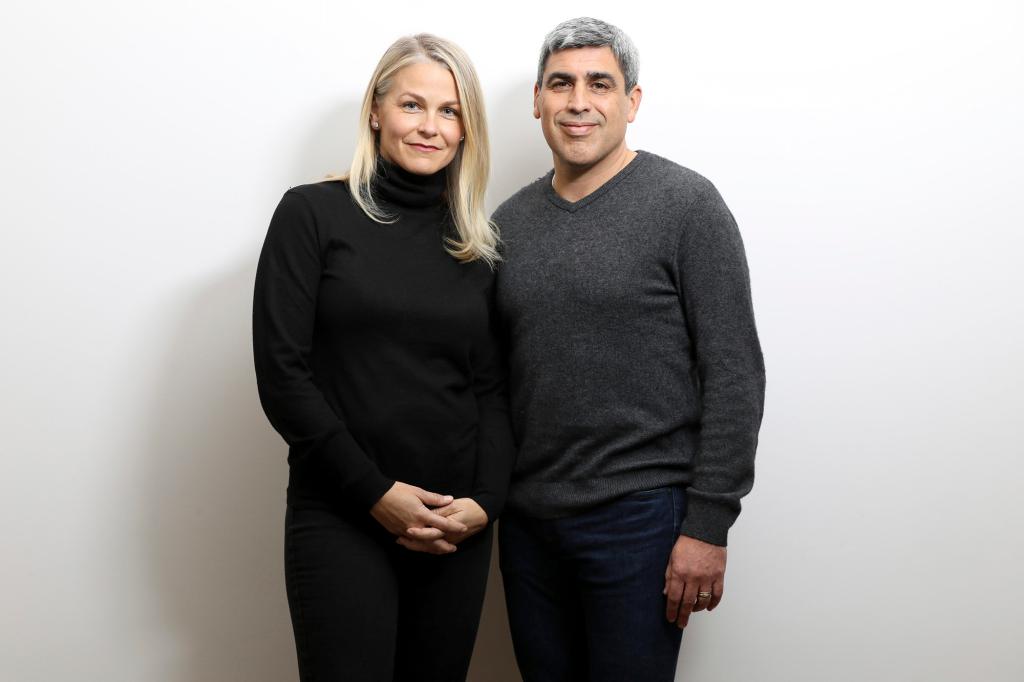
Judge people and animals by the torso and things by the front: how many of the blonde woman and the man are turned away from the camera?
0

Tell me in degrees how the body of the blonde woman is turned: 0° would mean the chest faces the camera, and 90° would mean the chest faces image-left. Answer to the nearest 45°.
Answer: approximately 315°

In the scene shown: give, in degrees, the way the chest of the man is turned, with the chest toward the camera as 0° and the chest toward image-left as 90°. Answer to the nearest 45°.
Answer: approximately 45°
